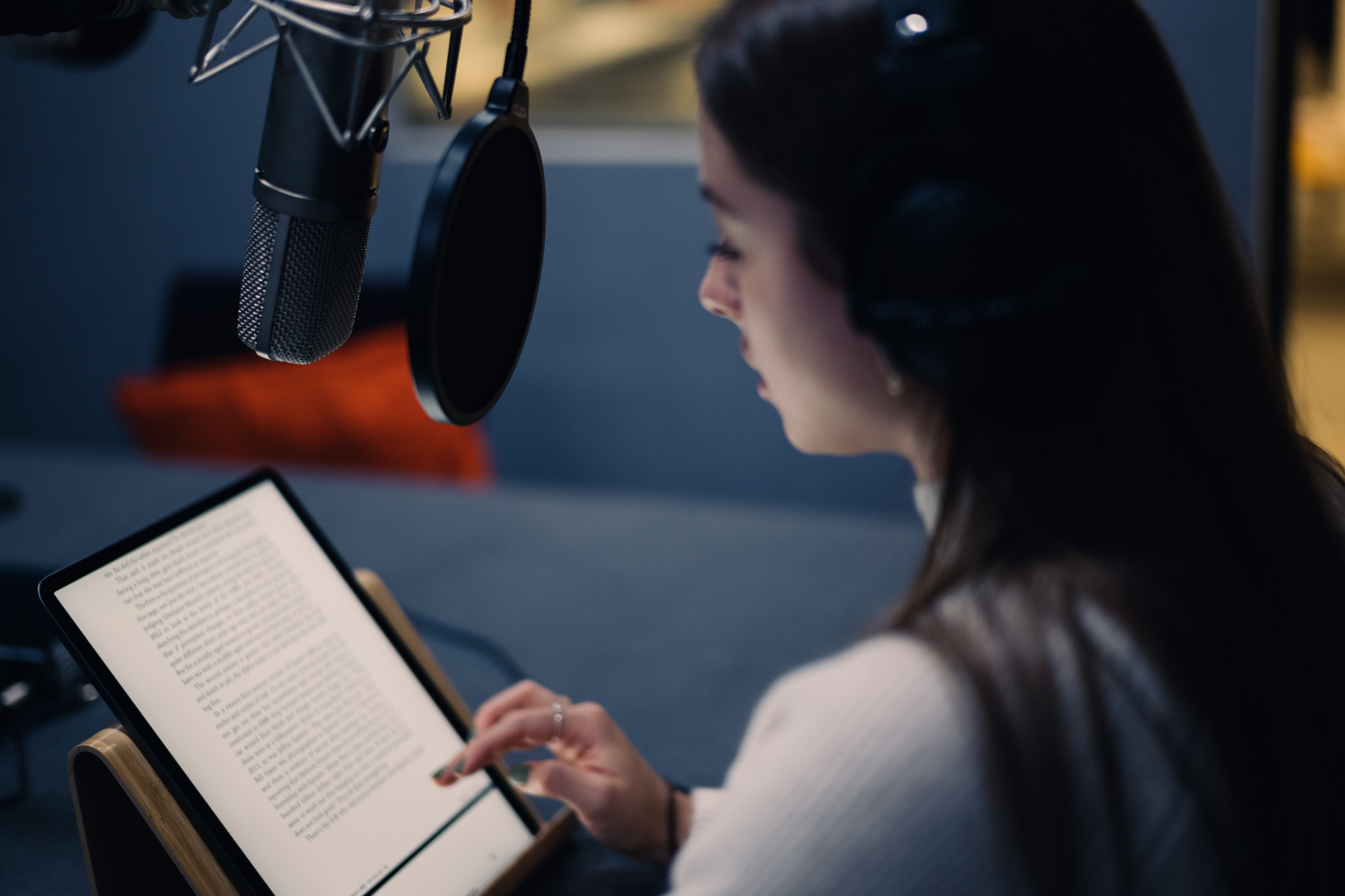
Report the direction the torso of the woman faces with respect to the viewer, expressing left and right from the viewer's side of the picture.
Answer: facing away from the viewer and to the left of the viewer

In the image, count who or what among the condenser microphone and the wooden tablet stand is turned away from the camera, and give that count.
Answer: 0

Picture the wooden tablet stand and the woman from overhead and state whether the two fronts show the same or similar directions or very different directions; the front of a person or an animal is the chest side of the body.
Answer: very different directions

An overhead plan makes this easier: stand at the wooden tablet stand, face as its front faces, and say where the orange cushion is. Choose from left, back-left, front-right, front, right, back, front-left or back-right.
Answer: back-left

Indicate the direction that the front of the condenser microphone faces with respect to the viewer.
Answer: facing the viewer and to the right of the viewer

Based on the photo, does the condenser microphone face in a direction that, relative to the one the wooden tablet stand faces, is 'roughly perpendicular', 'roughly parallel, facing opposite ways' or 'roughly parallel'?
roughly parallel

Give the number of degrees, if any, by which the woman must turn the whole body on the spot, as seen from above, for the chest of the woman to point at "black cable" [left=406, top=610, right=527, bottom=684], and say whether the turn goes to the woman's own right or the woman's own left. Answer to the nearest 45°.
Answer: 0° — they already face it
